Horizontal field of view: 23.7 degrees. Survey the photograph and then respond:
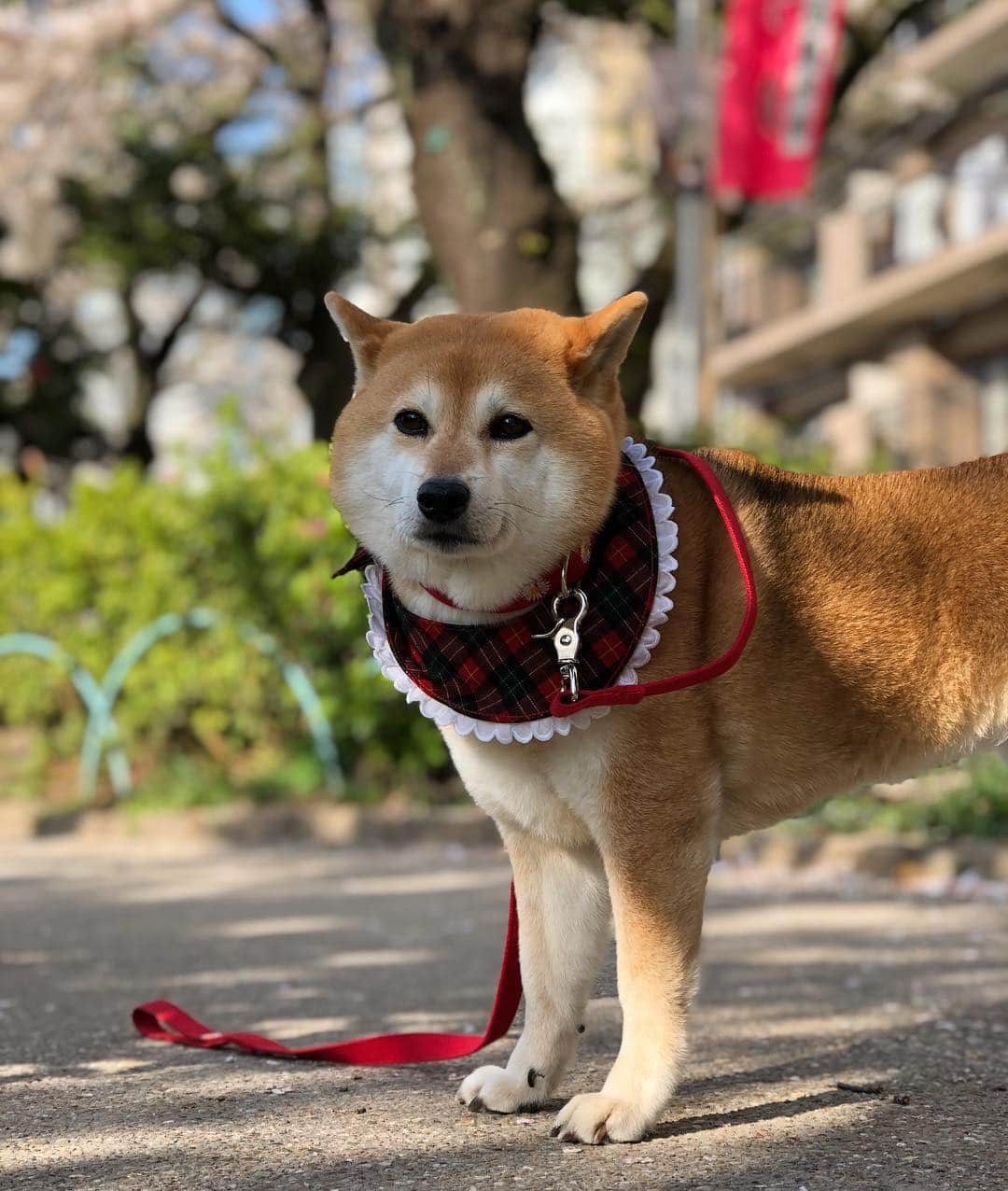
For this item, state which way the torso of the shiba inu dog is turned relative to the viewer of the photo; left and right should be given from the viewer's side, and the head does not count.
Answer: facing the viewer and to the left of the viewer

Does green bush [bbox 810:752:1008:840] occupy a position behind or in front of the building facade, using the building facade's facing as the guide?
in front

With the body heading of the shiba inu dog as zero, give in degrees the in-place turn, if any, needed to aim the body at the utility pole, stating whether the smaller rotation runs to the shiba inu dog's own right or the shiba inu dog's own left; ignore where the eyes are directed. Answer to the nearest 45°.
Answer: approximately 135° to the shiba inu dog's own right

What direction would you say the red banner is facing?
toward the camera

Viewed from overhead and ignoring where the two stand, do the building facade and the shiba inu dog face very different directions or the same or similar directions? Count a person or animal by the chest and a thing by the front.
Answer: same or similar directions

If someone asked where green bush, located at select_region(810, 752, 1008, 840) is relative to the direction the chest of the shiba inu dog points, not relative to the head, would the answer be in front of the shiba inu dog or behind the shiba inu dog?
behind

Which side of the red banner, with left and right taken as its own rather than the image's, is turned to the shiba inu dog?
front

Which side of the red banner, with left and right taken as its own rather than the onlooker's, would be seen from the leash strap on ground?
front

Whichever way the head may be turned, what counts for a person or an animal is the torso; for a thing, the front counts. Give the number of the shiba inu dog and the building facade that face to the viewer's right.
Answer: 0

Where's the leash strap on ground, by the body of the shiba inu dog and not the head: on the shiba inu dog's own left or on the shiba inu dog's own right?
on the shiba inu dog's own right

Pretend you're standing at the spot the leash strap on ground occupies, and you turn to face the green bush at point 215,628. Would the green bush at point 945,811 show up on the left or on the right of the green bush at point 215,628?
right

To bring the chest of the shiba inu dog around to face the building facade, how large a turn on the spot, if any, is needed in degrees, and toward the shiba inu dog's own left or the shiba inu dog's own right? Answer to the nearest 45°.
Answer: approximately 135° to the shiba inu dog's own right
